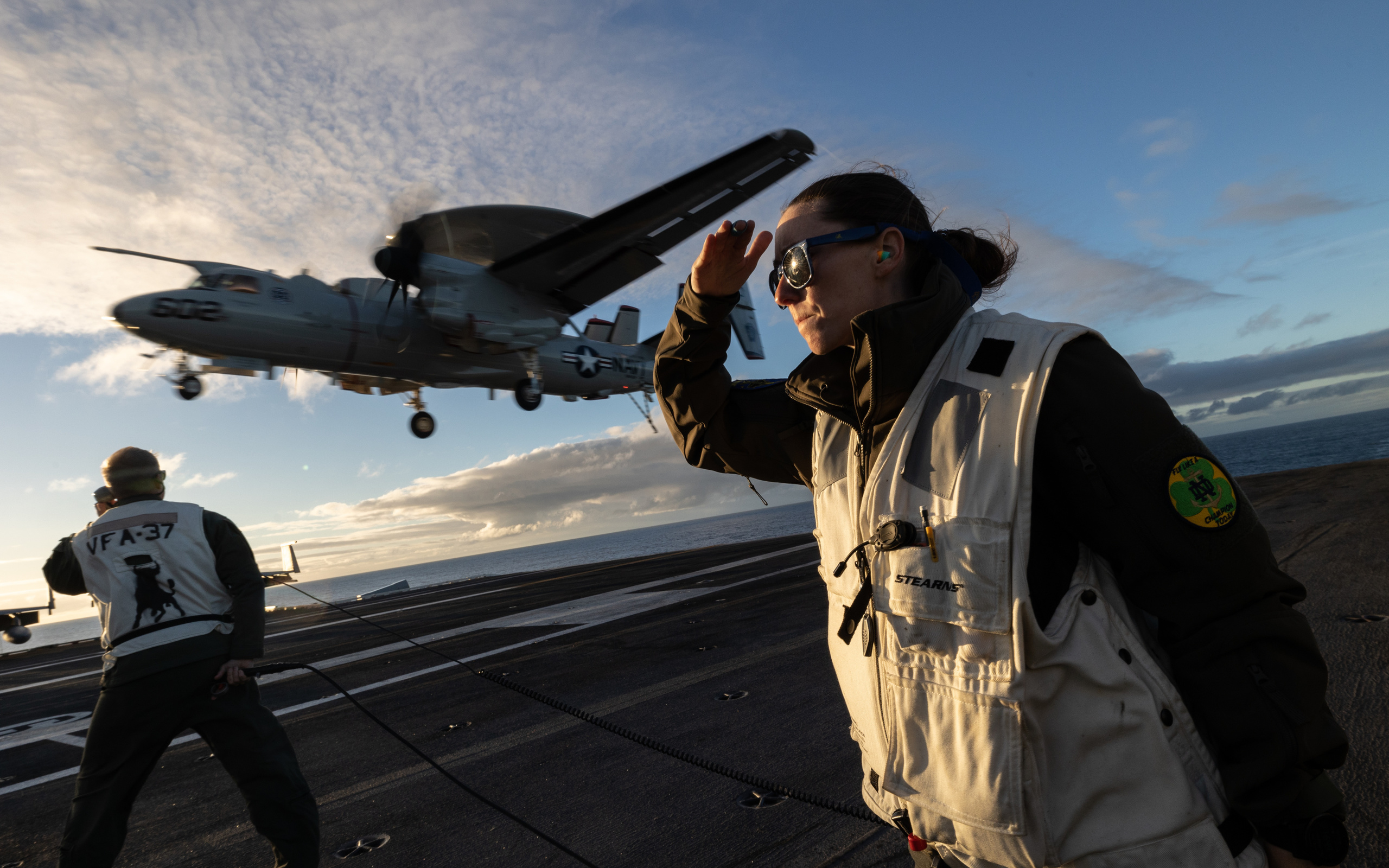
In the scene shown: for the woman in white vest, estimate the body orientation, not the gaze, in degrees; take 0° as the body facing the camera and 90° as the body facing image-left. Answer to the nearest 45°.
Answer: approximately 45°

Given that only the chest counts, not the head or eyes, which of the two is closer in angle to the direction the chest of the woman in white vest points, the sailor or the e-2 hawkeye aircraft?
the sailor

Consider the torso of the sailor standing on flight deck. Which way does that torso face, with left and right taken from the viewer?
facing away from the viewer

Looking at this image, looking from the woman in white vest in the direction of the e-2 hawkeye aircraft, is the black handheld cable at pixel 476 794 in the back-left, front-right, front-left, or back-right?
front-left

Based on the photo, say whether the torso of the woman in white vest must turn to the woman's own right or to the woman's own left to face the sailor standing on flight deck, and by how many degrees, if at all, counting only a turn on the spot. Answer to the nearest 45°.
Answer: approximately 45° to the woman's own right

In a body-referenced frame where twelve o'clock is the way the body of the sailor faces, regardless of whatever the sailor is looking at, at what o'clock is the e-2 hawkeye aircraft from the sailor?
The e-2 hawkeye aircraft is roughly at 1 o'clock from the sailor.

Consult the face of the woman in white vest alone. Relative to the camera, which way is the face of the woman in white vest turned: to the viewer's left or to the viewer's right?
to the viewer's left

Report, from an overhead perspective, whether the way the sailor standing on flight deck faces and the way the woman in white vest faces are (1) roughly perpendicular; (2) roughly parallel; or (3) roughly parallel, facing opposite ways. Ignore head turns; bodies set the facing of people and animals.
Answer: roughly perpendicular

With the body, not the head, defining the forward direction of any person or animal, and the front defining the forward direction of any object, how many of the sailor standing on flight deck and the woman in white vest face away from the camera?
1

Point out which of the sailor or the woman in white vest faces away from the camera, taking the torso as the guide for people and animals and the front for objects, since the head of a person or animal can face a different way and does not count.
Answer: the sailor
